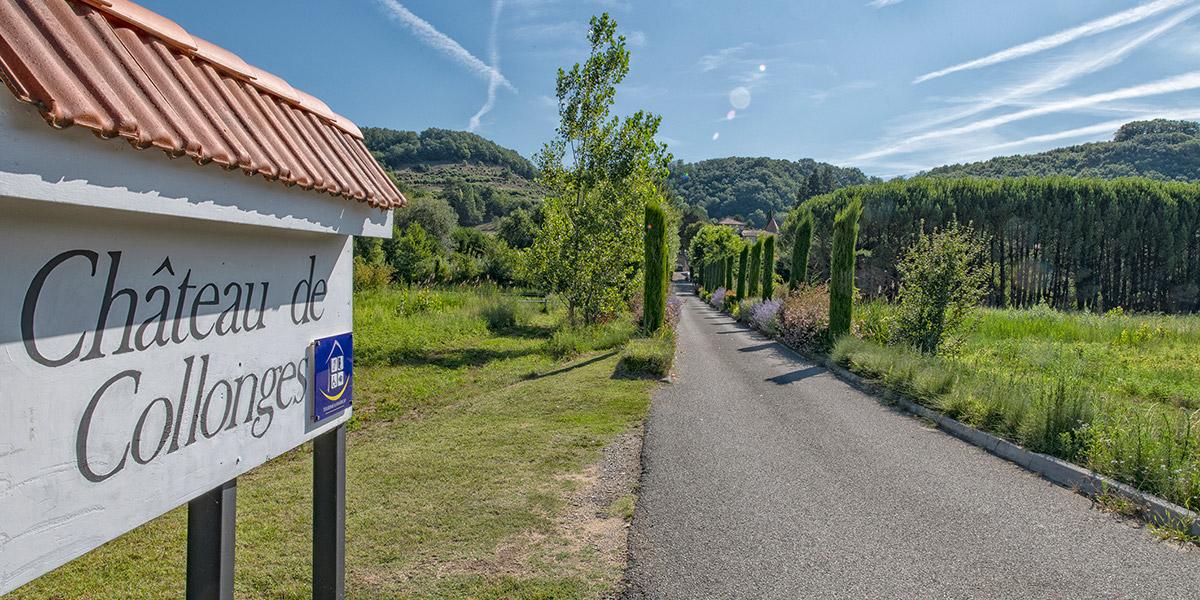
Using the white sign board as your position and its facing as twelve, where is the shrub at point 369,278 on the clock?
The shrub is roughly at 8 o'clock from the white sign board.

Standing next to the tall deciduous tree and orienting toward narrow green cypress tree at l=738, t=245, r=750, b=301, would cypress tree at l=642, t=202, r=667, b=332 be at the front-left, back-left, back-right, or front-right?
back-right

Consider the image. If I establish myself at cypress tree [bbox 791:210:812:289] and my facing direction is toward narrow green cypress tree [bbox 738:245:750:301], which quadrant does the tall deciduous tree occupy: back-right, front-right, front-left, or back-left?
back-left

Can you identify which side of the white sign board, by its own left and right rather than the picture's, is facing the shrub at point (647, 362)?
left

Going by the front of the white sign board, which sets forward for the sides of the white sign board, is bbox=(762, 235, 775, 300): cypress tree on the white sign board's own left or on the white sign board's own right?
on the white sign board's own left

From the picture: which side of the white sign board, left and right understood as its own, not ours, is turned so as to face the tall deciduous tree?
left

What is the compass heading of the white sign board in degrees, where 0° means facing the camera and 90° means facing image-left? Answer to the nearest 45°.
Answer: approximately 315°
